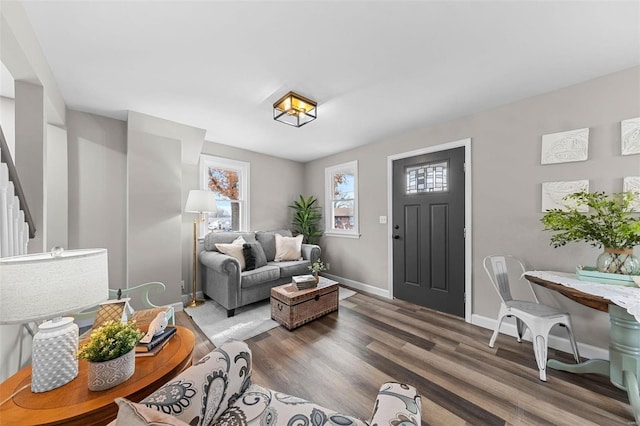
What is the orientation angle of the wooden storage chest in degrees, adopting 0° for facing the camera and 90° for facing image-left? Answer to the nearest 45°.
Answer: approximately 315°

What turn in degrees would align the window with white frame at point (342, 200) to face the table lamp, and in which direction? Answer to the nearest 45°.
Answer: approximately 45° to its left

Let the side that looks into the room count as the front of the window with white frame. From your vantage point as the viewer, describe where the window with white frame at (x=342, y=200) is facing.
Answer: facing the viewer and to the left of the viewer

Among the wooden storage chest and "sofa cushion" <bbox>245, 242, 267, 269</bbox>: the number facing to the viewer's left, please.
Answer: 0

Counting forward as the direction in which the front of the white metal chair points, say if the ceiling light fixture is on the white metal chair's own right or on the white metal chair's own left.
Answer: on the white metal chair's own right

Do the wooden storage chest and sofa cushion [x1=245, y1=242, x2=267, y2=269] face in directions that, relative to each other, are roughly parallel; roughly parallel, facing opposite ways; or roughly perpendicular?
roughly parallel

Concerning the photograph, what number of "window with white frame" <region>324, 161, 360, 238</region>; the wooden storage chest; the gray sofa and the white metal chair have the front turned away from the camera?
0

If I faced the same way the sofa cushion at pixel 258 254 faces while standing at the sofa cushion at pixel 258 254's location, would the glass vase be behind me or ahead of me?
ahead

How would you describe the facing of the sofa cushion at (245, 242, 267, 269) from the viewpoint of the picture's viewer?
facing the viewer and to the right of the viewer

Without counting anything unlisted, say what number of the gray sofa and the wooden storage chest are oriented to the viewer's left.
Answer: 0
